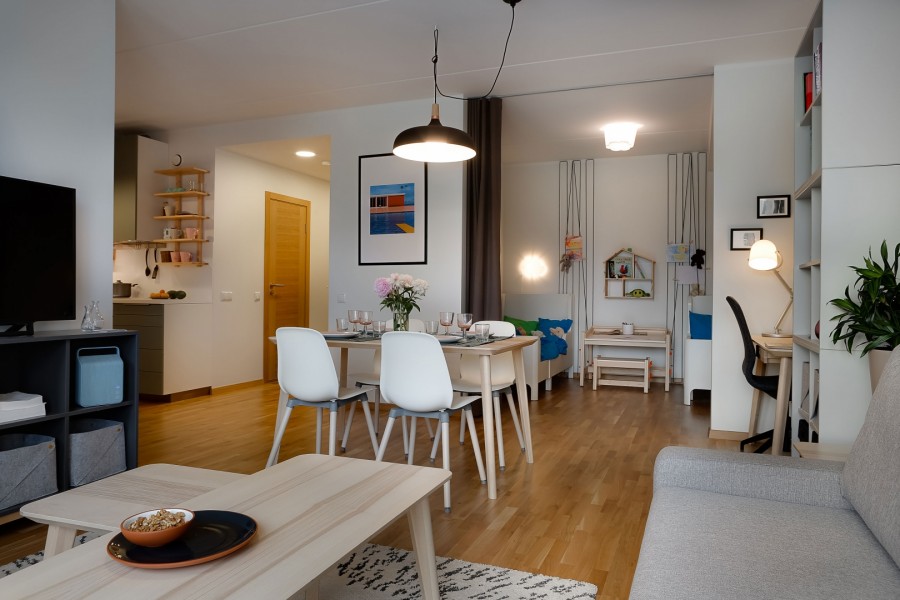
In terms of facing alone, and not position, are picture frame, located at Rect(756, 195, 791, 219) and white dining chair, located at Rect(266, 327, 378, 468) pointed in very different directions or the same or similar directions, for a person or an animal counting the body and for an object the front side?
very different directions

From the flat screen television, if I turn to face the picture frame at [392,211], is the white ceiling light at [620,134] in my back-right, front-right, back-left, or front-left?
front-right

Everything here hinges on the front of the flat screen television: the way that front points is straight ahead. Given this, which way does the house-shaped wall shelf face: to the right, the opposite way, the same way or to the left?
to the right

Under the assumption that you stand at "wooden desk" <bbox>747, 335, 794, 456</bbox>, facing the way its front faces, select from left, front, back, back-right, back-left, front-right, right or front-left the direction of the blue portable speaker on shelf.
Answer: front-left

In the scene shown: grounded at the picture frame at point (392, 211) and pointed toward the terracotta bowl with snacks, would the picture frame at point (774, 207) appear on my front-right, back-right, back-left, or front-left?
front-left

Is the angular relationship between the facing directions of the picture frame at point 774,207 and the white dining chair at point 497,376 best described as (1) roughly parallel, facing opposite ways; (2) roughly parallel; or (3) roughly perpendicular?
roughly parallel

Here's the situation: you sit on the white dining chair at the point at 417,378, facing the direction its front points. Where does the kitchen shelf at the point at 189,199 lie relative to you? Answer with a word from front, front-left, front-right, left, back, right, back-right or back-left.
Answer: left

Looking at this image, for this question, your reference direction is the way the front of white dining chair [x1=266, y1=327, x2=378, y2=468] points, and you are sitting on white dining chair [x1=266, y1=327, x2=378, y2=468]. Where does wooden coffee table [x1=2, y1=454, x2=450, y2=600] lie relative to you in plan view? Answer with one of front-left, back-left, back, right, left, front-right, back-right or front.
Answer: back-right

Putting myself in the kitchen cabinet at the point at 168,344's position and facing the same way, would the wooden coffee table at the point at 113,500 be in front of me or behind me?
in front

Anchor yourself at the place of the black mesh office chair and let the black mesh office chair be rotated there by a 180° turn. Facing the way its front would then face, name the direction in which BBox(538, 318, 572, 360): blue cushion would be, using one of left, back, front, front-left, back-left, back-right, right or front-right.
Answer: front-right
